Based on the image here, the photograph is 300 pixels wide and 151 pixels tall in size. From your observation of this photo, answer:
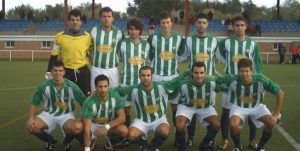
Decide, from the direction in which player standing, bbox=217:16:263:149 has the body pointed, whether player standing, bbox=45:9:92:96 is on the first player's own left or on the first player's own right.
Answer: on the first player's own right

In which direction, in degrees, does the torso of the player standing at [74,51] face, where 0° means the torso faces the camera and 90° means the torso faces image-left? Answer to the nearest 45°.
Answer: approximately 0°

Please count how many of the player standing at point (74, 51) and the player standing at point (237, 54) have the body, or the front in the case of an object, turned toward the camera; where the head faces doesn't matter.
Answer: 2

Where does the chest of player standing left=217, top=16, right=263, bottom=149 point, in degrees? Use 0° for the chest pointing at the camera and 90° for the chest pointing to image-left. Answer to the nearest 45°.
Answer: approximately 0°

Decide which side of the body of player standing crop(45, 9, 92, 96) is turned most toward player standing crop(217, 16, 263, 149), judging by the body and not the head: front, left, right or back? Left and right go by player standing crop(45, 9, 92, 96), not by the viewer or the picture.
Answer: left
